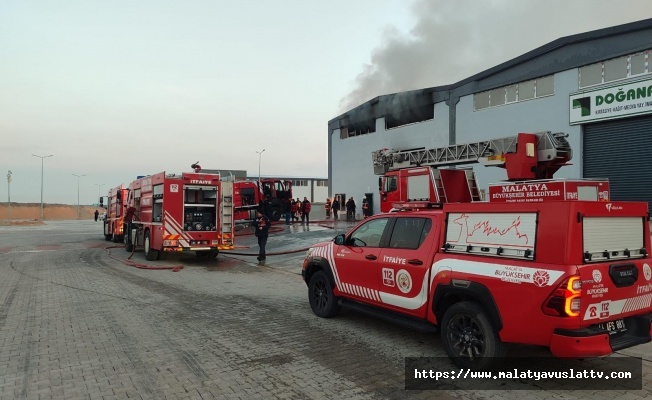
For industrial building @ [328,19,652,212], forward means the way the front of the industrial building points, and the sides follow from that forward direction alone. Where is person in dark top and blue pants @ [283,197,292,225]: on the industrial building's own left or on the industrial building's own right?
on the industrial building's own right

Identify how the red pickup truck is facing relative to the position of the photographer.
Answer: facing away from the viewer and to the left of the viewer

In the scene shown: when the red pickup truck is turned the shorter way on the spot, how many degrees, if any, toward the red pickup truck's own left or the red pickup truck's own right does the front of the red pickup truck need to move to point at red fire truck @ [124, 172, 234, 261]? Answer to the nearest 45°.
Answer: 0° — it already faces it

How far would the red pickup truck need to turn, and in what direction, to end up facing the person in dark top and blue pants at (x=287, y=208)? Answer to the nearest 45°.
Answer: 0° — it already faces them

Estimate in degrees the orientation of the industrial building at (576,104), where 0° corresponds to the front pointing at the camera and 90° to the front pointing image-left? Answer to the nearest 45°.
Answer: approximately 45°

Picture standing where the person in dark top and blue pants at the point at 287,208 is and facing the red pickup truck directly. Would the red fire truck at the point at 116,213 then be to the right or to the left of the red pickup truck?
right

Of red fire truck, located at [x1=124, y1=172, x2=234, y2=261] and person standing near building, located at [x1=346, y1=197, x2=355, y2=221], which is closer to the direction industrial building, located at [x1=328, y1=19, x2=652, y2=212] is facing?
the red fire truck

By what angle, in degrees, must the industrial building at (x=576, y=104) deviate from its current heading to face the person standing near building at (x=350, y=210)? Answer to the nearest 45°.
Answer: approximately 90° to its right
